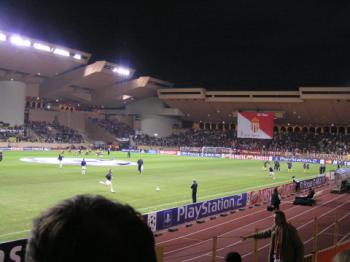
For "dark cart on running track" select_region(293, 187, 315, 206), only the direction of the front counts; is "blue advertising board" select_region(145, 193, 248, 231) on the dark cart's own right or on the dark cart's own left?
on the dark cart's own left

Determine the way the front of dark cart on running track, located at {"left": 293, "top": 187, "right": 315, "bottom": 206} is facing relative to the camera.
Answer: to the viewer's left

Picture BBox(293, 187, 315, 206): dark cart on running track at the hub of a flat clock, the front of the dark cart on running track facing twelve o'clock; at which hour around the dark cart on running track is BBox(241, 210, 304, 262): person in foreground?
The person in foreground is roughly at 9 o'clock from the dark cart on running track.

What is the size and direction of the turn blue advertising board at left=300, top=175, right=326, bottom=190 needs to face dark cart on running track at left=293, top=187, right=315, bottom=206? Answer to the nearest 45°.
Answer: approximately 45° to its right

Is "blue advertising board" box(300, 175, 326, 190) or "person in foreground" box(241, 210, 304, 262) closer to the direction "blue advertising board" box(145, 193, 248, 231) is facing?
the person in foreground

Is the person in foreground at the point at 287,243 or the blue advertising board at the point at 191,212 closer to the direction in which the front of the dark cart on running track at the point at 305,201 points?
the blue advertising board

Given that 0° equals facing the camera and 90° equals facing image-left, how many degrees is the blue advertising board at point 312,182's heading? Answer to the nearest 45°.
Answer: approximately 315°

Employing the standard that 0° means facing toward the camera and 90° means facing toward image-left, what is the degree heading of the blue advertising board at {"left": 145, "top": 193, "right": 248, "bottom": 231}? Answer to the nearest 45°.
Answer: approximately 315°

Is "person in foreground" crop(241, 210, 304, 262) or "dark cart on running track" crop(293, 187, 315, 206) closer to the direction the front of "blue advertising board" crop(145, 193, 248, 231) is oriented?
the person in foreground

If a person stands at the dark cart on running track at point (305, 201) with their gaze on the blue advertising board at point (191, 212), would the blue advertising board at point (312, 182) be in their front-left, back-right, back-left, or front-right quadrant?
back-right

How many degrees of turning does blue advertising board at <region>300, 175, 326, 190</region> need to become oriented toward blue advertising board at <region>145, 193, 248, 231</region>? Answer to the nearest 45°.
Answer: approximately 45° to its right
